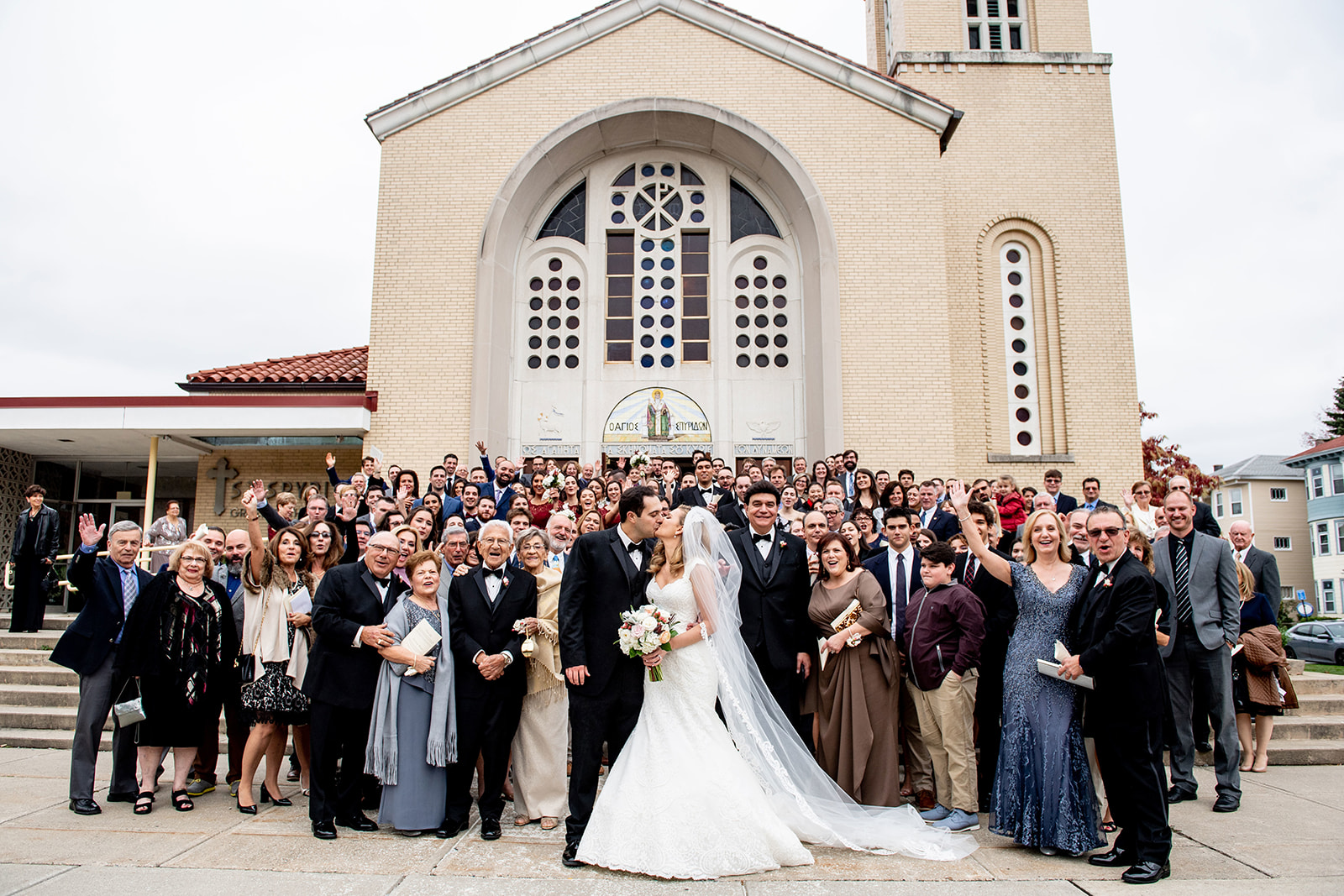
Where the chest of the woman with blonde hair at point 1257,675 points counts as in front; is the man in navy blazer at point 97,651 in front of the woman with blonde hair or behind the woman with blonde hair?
in front

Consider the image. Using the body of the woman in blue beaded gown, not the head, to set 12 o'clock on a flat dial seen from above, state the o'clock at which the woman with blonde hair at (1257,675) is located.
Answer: The woman with blonde hair is roughly at 7 o'clock from the woman in blue beaded gown.

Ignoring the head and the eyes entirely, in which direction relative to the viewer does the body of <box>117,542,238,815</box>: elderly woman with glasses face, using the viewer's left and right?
facing the viewer

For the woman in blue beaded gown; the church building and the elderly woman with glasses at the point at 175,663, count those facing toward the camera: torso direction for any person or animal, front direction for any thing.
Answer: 3

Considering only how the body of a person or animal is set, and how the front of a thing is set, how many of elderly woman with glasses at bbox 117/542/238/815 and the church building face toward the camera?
2

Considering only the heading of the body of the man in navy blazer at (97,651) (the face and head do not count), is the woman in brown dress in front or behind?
in front

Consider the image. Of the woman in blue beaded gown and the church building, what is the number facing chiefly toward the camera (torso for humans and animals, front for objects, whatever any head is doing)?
2

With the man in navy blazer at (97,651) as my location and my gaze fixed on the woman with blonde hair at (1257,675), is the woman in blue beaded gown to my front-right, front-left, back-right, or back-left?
front-right

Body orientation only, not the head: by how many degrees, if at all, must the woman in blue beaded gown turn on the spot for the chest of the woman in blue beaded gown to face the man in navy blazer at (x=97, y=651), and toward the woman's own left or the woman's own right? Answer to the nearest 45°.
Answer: approximately 90° to the woman's own right

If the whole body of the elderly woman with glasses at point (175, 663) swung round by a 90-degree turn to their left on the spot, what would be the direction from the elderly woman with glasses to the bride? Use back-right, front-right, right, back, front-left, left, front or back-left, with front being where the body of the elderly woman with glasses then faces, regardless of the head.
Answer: front-right

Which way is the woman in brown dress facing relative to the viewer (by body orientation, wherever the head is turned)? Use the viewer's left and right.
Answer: facing the viewer and to the left of the viewer

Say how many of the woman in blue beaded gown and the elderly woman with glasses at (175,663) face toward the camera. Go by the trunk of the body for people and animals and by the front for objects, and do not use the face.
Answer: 2

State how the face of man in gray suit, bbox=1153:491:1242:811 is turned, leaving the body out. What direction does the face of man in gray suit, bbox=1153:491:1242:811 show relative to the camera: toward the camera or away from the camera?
toward the camera

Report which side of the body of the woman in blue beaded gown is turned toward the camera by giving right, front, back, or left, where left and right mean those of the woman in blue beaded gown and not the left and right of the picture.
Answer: front
